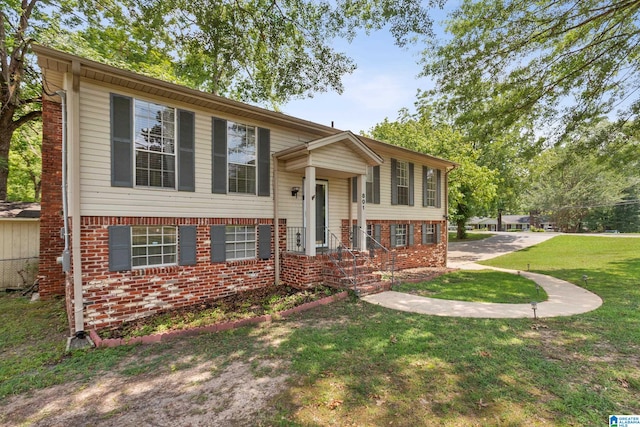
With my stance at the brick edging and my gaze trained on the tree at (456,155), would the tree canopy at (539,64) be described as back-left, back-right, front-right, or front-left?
front-right

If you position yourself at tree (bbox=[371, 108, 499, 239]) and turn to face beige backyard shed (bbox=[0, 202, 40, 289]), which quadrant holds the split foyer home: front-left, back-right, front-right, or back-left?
front-left

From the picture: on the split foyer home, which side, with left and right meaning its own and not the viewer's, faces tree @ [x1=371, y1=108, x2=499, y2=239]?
left

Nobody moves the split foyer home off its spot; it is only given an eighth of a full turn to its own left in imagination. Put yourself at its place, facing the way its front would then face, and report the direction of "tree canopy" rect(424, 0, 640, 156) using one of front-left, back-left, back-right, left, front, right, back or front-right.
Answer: front

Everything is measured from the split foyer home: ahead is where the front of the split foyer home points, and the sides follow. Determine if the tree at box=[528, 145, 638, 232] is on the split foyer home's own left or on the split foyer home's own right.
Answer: on the split foyer home's own left

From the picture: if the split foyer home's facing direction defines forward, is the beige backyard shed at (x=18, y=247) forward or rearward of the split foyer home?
rearward

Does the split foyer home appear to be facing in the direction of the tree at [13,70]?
no
